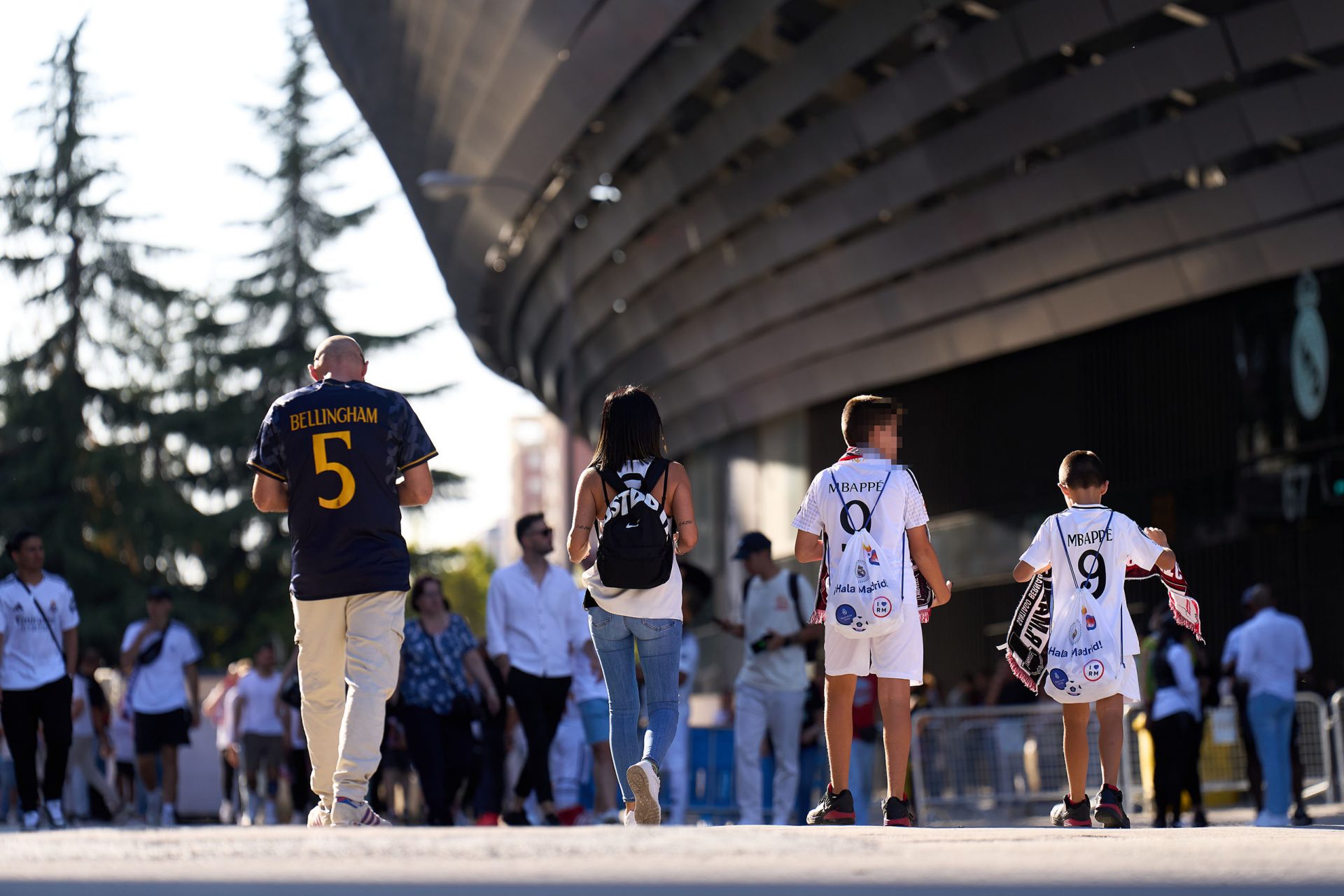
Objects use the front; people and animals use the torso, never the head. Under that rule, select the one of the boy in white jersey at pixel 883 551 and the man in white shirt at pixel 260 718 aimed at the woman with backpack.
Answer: the man in white shirt

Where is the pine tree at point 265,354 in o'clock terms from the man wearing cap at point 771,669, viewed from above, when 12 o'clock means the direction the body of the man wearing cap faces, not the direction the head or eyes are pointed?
The pine tree is roughly at 4 o'clock from the man wearing cap.

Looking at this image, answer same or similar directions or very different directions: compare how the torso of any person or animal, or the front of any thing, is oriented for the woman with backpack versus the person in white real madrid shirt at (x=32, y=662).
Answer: very different directions

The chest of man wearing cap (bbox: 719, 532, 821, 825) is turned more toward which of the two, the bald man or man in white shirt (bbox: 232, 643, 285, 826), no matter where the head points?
the bald man

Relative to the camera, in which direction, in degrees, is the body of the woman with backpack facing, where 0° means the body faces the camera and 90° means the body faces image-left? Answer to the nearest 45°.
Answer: approximately 180°

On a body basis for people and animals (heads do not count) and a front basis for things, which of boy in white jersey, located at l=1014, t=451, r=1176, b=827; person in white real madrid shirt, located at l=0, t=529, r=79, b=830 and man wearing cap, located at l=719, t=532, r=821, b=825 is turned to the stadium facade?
the boy in white jersey

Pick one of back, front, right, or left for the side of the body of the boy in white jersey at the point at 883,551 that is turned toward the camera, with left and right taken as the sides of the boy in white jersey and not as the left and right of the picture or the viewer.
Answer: back

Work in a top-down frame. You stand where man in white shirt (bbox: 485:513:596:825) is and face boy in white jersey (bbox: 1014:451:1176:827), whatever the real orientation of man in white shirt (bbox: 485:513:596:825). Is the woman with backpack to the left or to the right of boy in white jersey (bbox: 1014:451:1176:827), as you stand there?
right

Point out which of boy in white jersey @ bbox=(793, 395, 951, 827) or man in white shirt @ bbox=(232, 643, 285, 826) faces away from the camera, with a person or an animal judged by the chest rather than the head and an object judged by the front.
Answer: the boy in white jersey

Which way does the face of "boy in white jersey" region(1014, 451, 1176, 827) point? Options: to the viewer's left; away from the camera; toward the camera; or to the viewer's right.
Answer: away from the camera

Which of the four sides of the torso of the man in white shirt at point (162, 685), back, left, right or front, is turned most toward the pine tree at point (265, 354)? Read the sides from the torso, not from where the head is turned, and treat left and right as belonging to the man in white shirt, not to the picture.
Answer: back
